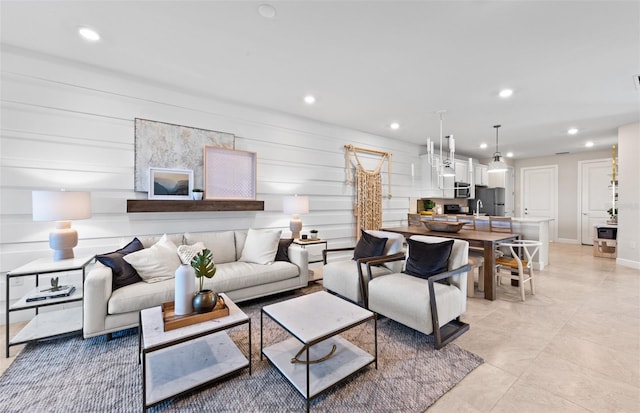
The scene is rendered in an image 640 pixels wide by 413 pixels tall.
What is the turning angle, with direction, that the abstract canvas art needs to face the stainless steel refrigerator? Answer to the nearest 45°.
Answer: approximately 45° to its left

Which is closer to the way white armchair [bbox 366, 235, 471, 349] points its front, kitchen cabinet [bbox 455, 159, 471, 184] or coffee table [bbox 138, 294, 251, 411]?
the coffee table

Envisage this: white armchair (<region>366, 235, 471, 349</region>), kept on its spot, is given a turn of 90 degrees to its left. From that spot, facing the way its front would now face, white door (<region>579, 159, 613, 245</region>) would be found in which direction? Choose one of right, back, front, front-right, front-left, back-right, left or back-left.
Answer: left

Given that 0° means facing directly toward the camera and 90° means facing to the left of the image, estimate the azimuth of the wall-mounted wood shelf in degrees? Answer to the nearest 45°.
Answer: approximately 315°

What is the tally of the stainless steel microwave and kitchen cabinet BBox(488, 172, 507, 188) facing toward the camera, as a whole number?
2

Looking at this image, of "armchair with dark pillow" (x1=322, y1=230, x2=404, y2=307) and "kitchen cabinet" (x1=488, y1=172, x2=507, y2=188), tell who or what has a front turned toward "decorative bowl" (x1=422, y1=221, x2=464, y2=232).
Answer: the kitchen cabinet

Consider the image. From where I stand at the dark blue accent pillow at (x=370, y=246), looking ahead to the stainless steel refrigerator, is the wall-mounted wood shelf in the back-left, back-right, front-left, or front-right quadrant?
back-left

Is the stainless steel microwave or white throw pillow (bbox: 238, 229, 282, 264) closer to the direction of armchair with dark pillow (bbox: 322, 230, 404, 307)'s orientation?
the white throw pillow

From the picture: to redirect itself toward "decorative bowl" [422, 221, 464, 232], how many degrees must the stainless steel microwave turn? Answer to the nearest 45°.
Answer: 0° — it already faces it

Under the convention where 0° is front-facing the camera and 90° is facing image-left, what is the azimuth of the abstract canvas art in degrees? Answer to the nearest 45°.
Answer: approximately 315°
